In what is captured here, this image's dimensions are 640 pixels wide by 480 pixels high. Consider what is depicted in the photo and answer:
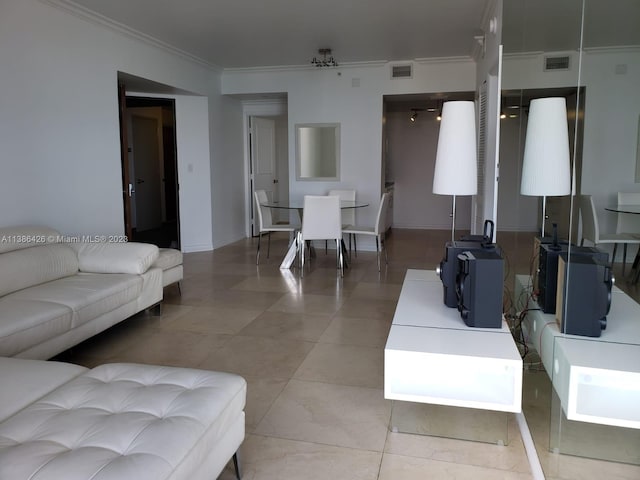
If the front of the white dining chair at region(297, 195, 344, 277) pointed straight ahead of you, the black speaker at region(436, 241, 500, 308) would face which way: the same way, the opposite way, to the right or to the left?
to the left

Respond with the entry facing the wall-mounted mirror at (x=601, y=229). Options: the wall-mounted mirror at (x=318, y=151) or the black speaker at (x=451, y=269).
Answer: the wall-mounted mirror at (x=318, y=151)

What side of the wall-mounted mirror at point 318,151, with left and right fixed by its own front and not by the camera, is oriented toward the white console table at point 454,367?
front

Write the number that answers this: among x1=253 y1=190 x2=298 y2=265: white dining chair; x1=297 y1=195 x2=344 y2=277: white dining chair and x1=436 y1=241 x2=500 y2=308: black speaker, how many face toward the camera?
0

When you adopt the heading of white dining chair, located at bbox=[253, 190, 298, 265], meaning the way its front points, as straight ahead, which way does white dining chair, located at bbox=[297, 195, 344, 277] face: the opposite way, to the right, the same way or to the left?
to the left

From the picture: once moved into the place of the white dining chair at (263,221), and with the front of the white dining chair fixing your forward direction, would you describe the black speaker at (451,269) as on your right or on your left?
on your right

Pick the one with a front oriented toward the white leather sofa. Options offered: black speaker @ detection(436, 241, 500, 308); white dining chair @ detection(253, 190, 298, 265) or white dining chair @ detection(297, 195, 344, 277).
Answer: the black speaker

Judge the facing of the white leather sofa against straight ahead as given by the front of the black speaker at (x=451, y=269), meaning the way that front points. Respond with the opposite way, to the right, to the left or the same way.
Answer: the opposite way

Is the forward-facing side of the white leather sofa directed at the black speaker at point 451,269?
yes

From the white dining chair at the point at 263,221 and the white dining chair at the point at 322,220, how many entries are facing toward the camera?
0

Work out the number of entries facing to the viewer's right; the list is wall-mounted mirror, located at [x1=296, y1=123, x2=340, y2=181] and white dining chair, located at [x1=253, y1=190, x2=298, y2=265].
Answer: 1

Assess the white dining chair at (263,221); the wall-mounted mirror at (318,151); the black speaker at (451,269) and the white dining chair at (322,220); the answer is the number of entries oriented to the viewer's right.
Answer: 1

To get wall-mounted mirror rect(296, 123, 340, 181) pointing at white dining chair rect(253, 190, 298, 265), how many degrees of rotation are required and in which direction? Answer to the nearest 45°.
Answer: approximately 45° to its right

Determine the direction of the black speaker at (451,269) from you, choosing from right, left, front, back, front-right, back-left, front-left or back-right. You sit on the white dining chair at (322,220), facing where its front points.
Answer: back

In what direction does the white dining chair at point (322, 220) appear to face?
away from the camera

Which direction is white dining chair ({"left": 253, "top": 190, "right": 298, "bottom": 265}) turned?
to the viewer's right

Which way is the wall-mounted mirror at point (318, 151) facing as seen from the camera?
toward the camera

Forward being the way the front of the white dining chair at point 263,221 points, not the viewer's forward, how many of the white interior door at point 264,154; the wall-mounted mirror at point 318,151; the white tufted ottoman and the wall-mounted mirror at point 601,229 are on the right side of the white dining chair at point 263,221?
2

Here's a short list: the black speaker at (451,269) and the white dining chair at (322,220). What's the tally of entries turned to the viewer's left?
1

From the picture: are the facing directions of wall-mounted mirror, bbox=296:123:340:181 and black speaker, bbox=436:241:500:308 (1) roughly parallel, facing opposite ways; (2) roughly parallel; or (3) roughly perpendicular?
roughly perpendicular

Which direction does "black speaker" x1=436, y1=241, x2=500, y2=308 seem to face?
to the viewer's left

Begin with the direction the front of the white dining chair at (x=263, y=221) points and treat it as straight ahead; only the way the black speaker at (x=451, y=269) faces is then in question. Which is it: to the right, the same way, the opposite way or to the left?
the opposite way

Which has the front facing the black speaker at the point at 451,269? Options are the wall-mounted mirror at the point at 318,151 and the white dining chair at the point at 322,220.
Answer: the wall-mounted mirror

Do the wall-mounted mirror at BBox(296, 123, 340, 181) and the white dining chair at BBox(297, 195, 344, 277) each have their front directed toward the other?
yes
